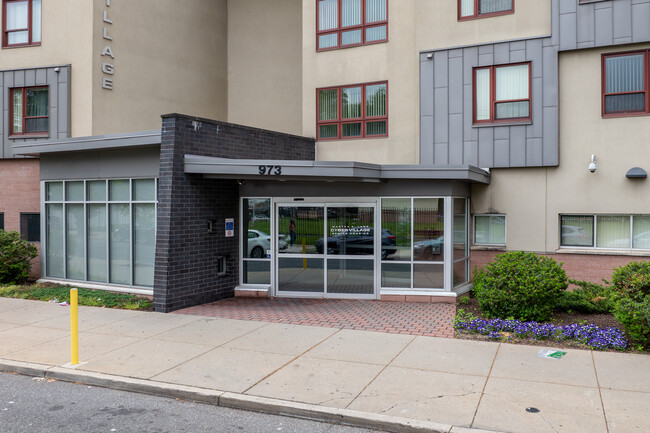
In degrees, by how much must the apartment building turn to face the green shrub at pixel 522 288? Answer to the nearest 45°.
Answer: approximately 45° to its left

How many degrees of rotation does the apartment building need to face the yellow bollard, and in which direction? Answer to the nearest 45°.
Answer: approximately 45° to its right

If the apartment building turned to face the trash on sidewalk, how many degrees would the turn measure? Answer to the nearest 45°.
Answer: approximately 45° to its left

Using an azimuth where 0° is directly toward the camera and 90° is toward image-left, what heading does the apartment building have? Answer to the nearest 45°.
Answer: approximately 0°

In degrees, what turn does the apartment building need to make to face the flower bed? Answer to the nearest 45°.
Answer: approximately 45° to its left

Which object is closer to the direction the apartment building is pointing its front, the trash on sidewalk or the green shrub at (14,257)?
the trash on sidewalk

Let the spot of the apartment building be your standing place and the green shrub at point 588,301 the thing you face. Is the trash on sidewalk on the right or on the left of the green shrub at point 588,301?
right

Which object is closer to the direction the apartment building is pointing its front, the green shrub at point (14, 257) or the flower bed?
the flower bed

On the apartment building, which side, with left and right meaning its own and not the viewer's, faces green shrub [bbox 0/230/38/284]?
right

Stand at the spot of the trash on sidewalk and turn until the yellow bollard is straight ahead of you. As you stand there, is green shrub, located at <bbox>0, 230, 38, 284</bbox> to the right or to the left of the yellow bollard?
right

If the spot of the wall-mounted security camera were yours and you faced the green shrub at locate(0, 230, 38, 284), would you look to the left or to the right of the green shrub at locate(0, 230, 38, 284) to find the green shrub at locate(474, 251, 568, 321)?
left

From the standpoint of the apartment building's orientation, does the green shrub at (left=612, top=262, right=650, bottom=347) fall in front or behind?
in front

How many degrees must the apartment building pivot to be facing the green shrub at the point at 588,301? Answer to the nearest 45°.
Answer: approximately 45° to its left
